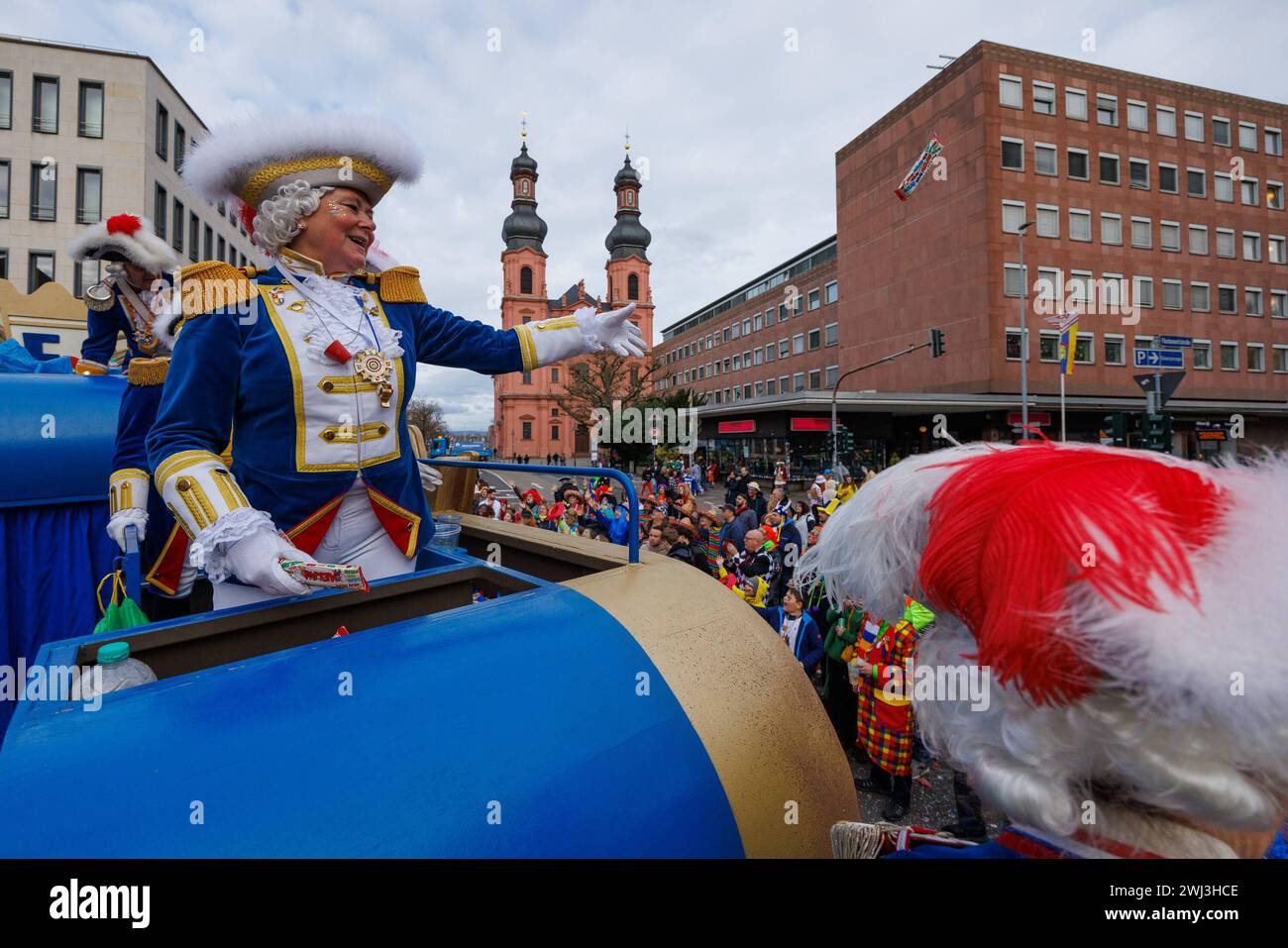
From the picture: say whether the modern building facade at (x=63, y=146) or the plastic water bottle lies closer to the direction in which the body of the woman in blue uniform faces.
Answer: the plastic water bottle

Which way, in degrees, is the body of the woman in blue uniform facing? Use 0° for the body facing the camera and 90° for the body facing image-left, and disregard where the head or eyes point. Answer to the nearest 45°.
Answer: approximately 315°

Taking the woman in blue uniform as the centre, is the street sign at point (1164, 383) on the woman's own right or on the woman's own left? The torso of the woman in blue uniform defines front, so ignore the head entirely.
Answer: on the woman's own left

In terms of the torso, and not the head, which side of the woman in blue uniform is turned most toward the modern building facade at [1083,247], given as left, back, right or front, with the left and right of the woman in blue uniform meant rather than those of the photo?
left

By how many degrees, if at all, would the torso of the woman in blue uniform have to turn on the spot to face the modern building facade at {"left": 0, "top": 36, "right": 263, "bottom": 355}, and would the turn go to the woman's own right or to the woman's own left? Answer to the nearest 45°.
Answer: approximately 135° to the woman's own left
